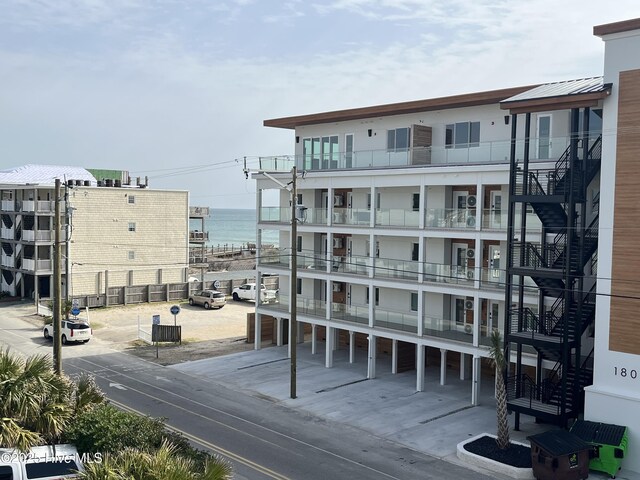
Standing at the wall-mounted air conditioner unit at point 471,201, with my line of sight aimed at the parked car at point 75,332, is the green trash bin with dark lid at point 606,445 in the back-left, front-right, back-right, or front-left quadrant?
back-left

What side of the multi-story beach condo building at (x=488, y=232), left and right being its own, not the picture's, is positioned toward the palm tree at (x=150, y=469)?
front

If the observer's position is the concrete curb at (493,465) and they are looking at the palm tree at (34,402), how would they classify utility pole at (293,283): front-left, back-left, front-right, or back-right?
front-right

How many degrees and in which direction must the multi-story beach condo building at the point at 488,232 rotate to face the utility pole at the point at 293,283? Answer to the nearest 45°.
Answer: approximately 45° to its right

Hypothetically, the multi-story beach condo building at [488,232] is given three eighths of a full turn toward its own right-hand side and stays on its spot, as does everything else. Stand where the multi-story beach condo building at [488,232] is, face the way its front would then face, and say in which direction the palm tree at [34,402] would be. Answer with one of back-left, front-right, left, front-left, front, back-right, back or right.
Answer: back-left

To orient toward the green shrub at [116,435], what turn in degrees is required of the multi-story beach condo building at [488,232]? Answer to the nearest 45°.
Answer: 0° — it already faces it

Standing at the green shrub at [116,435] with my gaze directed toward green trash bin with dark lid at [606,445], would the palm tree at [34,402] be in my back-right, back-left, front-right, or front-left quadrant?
back-left

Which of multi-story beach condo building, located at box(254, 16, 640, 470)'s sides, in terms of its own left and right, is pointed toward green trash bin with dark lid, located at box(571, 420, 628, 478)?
left

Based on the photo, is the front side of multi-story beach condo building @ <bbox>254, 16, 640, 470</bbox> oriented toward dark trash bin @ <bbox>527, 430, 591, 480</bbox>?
no

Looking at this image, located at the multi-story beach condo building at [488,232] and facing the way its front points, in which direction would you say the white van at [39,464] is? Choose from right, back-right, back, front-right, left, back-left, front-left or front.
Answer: front

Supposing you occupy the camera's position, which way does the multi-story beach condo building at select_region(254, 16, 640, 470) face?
facing the viewer and to the left of the viewer
